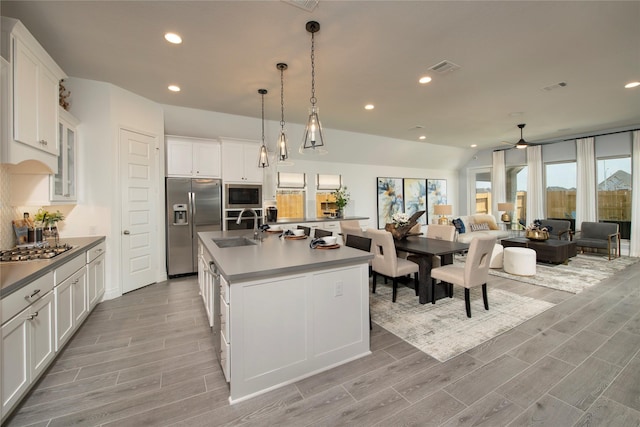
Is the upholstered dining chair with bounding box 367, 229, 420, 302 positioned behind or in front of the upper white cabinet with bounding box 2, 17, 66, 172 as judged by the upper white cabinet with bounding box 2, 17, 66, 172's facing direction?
in front

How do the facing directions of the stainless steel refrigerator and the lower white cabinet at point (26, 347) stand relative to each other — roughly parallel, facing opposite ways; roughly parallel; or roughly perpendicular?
roughly perpendicular

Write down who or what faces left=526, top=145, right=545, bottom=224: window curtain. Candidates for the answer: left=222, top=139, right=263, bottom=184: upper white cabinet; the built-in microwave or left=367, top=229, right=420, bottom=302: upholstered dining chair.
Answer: the upholstered dining chair

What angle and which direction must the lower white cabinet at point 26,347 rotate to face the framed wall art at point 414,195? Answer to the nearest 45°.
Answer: approximately 45° to its left

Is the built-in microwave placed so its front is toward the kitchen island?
yes

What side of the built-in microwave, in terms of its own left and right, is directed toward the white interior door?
right

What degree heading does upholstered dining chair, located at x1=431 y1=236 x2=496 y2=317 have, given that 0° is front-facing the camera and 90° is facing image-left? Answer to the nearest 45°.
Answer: approximately 135°

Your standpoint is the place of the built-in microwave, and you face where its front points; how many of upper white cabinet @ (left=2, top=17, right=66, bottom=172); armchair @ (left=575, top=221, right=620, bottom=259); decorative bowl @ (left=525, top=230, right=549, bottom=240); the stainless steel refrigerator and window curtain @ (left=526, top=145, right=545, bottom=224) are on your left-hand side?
3

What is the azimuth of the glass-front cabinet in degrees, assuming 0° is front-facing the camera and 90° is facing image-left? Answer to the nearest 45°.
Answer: approximately 315°

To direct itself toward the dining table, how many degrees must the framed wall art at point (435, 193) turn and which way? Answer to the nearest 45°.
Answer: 0° — it already faces it

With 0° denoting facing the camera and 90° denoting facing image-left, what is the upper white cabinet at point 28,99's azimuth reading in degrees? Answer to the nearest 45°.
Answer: approximately 315°

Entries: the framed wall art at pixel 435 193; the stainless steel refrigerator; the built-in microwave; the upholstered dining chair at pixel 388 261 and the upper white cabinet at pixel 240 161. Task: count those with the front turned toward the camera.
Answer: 4

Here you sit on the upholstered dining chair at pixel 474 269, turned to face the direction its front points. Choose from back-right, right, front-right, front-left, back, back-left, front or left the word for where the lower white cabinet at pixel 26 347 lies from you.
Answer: left

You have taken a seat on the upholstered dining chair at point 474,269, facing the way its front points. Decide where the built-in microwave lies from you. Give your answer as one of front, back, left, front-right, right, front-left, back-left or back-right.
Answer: front-left

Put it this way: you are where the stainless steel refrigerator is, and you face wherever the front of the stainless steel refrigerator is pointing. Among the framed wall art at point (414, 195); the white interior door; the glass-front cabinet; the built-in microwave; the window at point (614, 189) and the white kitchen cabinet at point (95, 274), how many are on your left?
3

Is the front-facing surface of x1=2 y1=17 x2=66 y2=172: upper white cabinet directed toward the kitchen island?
yes
